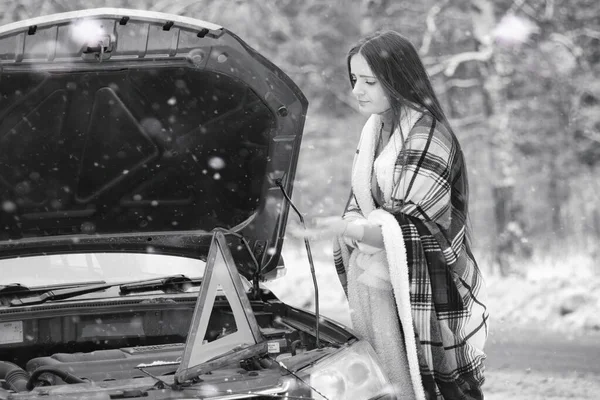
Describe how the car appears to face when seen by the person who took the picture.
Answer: facing the viewer

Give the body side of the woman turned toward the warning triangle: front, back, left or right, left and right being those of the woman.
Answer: front

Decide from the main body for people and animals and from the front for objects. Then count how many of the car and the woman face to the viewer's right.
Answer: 0

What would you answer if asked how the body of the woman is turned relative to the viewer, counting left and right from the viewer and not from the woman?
facing the viewer and to the left of the viewer

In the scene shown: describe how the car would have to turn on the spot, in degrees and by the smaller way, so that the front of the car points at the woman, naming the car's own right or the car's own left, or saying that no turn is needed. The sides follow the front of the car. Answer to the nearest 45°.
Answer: approximately 45° to the car's own left
